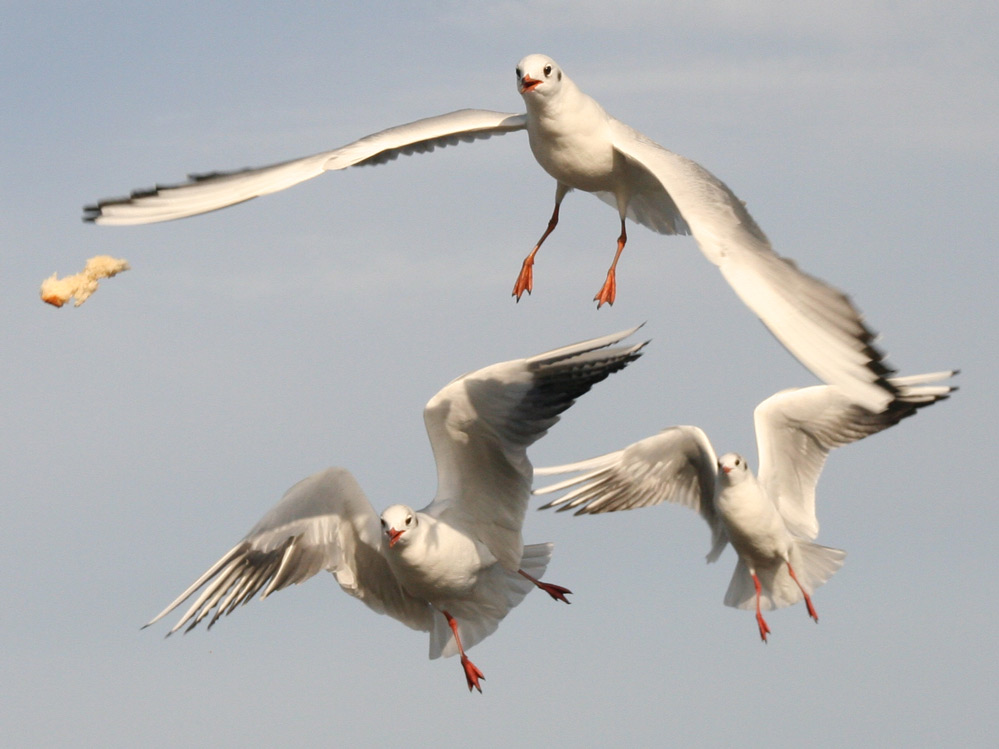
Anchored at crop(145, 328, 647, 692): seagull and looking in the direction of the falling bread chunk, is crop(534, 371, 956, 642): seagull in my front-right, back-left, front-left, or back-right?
back-right

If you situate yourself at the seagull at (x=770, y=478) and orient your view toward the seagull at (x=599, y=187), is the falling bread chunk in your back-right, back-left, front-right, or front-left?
front-right

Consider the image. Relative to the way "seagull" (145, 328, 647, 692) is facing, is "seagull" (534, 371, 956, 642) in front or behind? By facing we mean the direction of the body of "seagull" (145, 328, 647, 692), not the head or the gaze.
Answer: behind

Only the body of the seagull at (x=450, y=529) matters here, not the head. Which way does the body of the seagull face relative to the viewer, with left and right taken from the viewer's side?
facing the viewer and to the left of the viewer

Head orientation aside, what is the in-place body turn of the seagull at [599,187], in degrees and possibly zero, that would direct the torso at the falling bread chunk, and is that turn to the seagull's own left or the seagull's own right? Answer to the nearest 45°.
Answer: approximately 45° to the seagull's own right

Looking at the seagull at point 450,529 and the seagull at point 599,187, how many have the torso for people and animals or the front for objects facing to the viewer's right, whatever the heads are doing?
0

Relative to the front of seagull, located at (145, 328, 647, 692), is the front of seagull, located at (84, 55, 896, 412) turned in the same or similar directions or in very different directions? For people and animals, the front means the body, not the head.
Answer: same or similar directions
